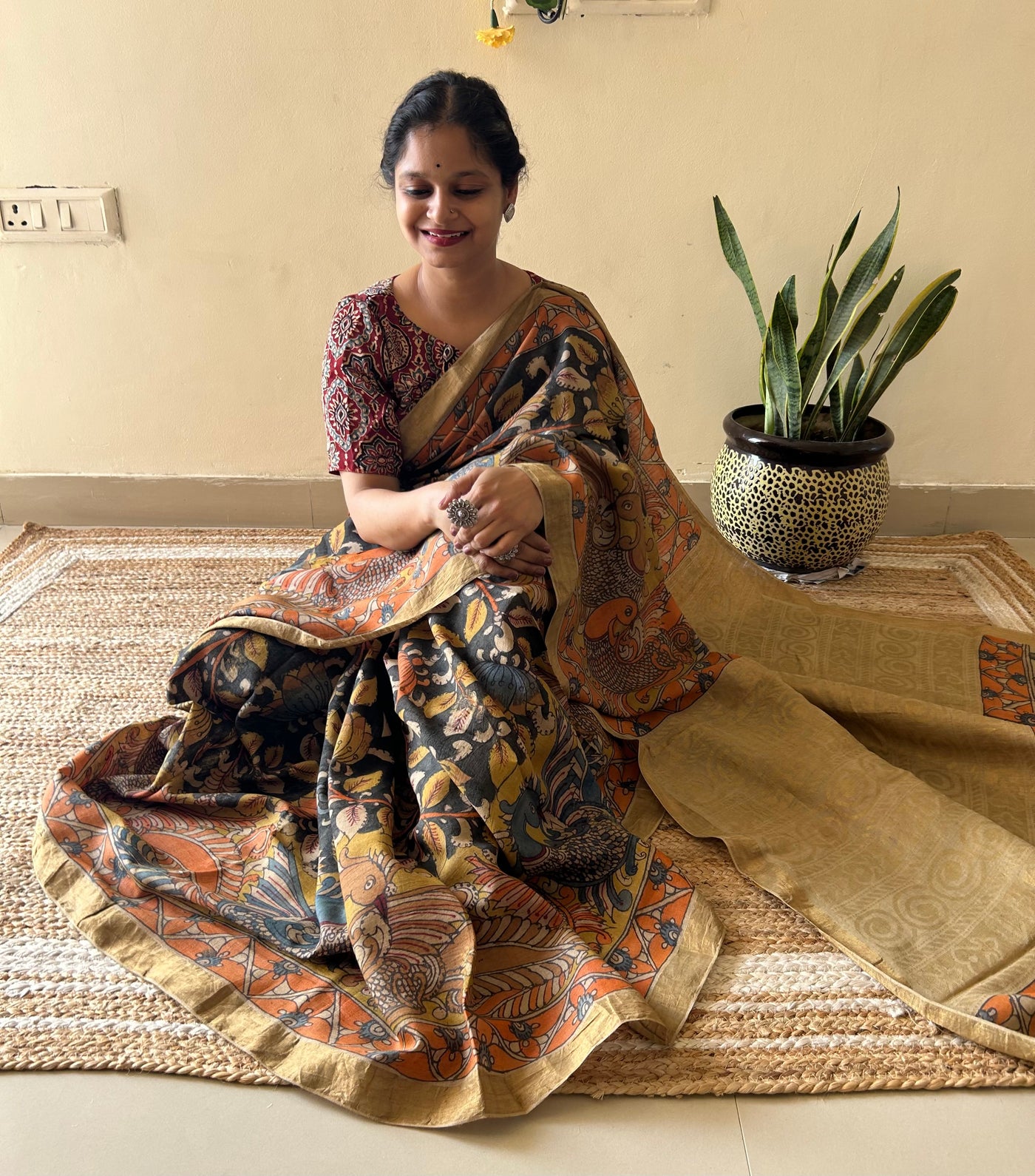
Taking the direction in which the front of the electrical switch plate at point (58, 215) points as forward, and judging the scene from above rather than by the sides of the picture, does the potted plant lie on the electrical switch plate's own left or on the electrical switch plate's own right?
on the electrical switch plate's own left

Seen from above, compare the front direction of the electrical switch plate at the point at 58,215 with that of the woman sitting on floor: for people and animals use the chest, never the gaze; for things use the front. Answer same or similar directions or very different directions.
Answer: same or similar directions

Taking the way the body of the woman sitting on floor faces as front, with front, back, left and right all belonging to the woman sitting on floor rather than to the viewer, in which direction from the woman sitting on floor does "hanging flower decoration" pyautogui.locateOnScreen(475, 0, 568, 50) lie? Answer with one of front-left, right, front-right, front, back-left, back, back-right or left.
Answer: back

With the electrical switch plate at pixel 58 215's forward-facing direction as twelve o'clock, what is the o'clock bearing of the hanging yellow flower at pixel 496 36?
The hanging yellow flower is roughly at 10 o'clock from the electrical switch plate.

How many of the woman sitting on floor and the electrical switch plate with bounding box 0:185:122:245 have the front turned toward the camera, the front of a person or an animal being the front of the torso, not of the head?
2

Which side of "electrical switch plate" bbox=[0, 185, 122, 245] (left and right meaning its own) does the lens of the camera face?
front

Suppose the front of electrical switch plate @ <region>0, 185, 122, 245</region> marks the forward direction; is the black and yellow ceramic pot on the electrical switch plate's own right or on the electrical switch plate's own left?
on the electrical switch plate's own left

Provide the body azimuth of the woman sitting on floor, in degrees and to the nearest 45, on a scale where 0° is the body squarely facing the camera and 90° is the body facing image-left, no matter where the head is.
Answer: approximately 0°

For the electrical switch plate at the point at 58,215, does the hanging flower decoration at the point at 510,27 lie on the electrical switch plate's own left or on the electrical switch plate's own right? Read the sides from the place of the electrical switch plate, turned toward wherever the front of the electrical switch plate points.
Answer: on the electrical switch plate's own left

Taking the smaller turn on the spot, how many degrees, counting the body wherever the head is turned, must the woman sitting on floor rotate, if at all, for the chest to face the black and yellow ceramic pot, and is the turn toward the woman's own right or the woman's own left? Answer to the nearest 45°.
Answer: approximately 135° to the woman's own left

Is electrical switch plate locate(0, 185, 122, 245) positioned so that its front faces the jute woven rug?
yes
